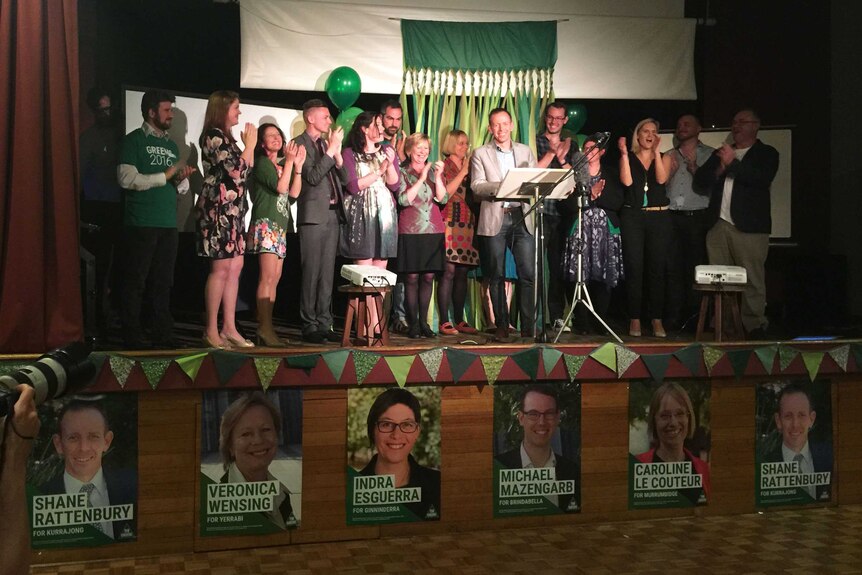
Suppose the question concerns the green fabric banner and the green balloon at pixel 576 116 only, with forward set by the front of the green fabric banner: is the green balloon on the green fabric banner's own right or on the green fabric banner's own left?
on the green fabric banner's own left

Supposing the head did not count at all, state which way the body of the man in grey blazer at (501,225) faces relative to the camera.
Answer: toward the camera

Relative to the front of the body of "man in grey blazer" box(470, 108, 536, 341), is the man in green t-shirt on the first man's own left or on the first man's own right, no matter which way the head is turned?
on the first man's own right

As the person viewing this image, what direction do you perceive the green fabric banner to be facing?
facing the viewer

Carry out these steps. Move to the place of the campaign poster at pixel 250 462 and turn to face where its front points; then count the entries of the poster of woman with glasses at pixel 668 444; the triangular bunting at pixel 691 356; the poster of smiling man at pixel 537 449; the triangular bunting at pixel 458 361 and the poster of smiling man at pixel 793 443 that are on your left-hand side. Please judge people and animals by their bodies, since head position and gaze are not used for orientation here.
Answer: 5

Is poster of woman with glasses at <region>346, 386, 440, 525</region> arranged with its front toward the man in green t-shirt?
no

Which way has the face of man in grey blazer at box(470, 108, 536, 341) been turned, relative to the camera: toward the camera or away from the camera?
toward the camera

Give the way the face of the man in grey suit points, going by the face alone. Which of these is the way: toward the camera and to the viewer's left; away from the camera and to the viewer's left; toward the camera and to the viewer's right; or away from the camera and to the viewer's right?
toward the camera and to the viewer's right

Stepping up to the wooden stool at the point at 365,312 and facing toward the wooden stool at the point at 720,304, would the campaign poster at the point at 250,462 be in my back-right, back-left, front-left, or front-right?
back-right

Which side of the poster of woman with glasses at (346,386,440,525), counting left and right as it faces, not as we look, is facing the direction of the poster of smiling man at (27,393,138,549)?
right

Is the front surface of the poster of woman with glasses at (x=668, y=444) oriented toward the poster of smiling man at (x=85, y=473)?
no

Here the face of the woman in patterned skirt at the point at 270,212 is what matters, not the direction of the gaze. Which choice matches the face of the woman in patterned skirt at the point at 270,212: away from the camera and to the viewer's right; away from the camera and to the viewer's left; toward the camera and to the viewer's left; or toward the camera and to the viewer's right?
toward the camera and to the viewer's right

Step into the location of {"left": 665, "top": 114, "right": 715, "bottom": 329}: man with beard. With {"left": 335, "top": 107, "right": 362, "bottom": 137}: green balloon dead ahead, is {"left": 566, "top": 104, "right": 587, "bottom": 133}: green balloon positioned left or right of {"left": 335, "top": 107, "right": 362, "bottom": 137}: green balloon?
right

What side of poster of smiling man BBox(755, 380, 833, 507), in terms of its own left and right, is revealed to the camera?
front

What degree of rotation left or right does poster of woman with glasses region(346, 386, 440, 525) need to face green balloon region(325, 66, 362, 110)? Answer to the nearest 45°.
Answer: approximately 180°

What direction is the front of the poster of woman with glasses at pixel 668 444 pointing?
toward the camera

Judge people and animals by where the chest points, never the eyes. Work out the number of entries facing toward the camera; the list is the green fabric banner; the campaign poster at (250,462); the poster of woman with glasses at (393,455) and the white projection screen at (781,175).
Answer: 4

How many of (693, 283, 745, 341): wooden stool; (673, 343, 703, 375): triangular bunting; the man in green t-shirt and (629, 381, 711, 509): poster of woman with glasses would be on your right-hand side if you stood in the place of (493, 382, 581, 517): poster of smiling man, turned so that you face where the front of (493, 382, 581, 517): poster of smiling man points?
1

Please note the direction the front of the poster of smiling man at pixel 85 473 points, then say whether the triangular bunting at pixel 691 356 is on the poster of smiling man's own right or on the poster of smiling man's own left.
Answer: on the poster of smiling man's own left
